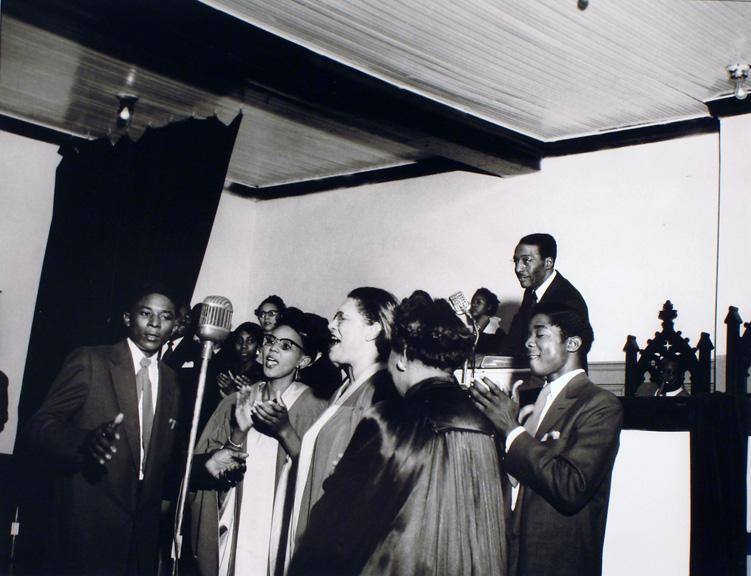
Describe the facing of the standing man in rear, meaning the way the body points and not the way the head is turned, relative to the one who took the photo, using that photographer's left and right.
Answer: facing the viewer and to the left of the viewer

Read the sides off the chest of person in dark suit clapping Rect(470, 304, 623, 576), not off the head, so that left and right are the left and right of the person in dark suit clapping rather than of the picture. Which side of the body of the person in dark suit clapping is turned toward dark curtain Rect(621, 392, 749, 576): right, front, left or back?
back

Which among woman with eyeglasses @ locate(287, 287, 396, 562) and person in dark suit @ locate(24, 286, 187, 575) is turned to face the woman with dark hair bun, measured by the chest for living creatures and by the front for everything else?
the person in dark suit

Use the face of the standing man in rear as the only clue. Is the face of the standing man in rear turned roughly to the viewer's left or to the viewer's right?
to the viewer's left

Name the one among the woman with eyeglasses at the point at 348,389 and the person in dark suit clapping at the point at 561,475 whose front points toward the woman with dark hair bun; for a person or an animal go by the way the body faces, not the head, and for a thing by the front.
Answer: the person in dark suit clapping

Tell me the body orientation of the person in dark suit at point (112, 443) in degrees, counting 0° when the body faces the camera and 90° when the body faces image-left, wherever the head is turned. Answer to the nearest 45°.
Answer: approximately 315°

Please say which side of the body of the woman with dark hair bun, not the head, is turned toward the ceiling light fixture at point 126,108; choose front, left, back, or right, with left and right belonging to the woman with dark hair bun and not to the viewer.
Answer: front

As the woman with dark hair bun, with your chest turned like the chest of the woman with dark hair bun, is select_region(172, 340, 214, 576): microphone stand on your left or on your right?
on your left

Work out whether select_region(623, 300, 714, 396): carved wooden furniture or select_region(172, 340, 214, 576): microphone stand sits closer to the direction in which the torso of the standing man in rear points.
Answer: the microphone stand

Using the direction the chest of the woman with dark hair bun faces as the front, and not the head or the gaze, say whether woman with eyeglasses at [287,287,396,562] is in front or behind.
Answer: in front

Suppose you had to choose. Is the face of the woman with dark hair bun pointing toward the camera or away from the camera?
away from the camera

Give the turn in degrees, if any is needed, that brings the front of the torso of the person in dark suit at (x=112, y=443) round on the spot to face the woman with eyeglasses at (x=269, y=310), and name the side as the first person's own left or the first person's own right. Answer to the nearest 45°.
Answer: approximately 90° to the first person's own left

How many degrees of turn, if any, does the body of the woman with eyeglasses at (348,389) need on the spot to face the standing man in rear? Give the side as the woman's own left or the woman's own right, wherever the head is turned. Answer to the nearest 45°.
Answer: approximately 135° to the woman's own right

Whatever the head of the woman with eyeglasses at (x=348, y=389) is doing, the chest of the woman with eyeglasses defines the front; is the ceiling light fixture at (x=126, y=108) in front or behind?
in front

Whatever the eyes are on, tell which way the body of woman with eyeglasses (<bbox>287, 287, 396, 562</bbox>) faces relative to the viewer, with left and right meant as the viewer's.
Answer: facing to the left of the viewer

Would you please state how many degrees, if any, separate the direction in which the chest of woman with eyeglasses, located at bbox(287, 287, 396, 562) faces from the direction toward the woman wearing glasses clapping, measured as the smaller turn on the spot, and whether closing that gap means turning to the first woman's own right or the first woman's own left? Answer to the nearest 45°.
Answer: approximately 45° to the first woman's own right

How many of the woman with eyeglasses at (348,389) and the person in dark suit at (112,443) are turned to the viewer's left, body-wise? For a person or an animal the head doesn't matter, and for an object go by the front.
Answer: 1
